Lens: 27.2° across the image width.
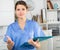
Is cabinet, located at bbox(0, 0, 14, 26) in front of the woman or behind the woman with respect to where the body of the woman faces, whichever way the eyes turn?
behind

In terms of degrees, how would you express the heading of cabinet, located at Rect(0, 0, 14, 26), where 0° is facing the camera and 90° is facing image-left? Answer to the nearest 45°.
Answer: approximately 0°

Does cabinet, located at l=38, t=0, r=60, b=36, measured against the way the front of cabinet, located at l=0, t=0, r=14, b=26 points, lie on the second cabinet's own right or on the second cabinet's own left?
on the second cabinet's own left

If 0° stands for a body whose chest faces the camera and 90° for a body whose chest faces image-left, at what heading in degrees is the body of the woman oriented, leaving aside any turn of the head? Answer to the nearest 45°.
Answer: approximately 0°

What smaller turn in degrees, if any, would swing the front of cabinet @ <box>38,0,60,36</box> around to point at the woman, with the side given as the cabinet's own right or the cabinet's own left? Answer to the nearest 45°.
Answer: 0° — it already faces them

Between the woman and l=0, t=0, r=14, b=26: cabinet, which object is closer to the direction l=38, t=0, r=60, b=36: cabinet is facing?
the woman

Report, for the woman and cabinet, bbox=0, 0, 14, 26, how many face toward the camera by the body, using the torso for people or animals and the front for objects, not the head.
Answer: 2

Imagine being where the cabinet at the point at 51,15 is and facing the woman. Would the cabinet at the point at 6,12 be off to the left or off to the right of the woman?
right
